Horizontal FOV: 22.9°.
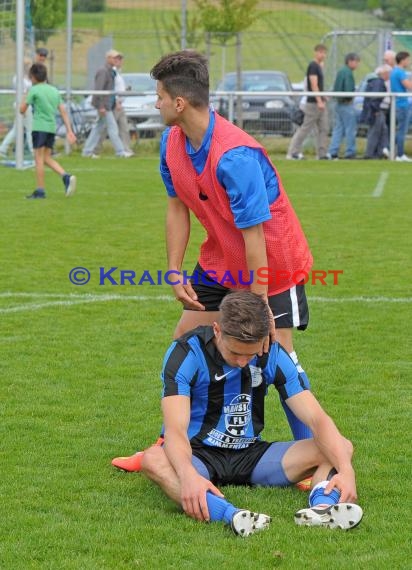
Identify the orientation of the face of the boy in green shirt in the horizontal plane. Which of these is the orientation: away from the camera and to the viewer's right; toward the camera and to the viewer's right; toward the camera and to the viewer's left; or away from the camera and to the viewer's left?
away from the camera and to the viewer's left

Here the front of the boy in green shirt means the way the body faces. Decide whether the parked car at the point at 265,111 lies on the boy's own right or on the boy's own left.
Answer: on the boy's own right

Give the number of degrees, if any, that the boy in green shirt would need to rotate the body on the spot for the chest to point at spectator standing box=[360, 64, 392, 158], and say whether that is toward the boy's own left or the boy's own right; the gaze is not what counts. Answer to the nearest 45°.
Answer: approximately 90° to the boy's own right

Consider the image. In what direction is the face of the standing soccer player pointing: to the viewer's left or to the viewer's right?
to the viewer's left
